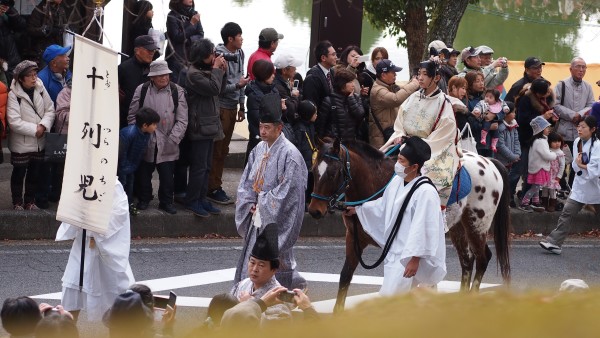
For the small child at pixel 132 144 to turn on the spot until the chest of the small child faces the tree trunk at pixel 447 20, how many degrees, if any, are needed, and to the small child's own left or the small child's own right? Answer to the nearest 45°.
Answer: approximately 90° to the small child's own left

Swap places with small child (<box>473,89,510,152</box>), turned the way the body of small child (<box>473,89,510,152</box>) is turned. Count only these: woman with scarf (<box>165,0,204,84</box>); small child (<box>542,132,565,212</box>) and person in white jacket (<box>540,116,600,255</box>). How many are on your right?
1

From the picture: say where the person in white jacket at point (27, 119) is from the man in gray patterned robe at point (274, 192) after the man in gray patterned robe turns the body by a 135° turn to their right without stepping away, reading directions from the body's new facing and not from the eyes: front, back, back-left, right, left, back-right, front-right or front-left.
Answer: front-left

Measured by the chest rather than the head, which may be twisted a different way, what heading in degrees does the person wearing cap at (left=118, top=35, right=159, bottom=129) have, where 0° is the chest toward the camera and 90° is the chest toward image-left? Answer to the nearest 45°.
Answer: approximately 315°

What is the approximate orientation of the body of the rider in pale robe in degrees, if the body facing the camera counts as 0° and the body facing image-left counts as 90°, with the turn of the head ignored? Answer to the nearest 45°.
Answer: approximately 45°

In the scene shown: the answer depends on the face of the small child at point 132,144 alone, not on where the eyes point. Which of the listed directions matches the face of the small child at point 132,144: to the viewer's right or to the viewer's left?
to the viewer's right

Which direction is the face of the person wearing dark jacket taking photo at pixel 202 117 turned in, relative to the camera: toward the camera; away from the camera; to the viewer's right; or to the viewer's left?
to the viewer's right

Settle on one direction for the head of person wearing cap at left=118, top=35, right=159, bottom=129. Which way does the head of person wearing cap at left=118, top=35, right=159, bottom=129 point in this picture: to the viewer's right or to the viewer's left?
to the viewer's right
